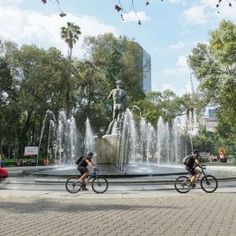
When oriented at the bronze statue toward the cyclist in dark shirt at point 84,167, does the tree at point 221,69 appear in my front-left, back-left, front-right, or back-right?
back-left

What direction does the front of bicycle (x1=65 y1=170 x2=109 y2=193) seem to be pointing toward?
to the viewer's right

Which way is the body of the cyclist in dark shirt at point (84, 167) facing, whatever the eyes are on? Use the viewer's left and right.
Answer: facing to the right of the viewer
